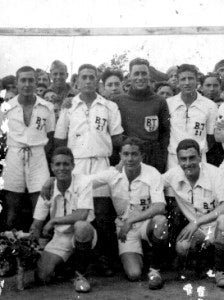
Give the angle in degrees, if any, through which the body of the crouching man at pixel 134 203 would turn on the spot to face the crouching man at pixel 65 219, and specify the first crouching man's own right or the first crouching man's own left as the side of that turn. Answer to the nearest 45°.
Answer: approximately 90° to the first crouching man's own right

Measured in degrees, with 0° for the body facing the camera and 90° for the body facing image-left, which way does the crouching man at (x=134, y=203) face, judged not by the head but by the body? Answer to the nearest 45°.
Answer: approximately 0°

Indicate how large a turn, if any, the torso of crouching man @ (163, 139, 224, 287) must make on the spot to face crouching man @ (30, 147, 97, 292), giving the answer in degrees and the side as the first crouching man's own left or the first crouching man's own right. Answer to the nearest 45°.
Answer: approximately 90° to the first crouching man's own right

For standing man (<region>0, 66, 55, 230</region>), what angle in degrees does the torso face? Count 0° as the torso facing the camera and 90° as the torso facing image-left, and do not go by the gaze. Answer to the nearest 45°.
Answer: approximately 0°
